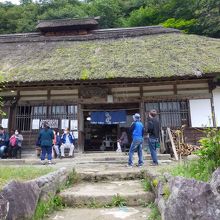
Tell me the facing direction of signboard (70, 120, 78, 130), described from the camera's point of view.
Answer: facing the viewer

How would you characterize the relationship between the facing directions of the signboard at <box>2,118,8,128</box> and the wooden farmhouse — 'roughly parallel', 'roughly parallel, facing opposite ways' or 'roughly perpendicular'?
roughly parallel

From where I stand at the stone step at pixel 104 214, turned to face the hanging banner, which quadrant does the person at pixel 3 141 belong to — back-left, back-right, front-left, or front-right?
front-left

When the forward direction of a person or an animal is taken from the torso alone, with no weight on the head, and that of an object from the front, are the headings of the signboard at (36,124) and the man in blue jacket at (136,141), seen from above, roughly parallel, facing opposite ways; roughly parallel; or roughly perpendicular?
roughly parallel, facing opposite ways

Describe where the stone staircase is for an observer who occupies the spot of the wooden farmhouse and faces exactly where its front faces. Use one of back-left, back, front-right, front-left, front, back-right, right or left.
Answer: front

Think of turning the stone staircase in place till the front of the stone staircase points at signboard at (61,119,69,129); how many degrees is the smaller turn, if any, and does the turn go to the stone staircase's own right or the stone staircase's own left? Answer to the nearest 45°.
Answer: approximately 180°

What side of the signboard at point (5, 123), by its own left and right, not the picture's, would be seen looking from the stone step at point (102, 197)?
front

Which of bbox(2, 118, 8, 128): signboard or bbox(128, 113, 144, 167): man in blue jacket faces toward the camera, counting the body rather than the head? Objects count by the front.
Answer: the signboard

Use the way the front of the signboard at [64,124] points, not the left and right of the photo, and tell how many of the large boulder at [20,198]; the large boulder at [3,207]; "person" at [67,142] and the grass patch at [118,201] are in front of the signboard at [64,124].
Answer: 4

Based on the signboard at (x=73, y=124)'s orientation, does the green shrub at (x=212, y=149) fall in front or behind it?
in front

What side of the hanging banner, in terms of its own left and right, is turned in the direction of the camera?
front

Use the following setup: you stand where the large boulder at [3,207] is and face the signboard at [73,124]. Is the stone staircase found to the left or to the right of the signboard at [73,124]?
right

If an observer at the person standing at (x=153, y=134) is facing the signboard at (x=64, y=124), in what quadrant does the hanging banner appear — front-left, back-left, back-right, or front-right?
front-right

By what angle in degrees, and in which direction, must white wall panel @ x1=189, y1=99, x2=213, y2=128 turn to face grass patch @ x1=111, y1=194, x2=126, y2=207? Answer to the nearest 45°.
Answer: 0° — it already faces it

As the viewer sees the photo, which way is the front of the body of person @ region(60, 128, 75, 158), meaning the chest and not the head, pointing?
toward the camera

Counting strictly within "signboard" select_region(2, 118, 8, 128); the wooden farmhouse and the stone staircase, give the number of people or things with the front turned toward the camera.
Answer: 3

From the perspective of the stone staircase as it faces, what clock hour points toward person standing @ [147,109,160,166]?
The person standing is roughly at 7 o'clock from the stone staircase.

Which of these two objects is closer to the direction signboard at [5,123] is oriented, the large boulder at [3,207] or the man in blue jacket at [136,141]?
the large boulder

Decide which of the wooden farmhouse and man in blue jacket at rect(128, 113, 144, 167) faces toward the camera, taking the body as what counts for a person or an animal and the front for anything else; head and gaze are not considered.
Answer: the wooden farmhouse

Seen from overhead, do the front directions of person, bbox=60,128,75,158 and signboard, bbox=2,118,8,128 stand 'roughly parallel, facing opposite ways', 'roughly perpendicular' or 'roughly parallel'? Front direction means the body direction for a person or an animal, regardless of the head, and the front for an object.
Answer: roughly parallel

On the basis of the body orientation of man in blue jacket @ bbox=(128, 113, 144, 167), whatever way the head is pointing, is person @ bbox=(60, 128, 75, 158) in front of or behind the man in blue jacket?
in front

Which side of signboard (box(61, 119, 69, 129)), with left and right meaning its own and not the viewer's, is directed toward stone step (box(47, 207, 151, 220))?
front

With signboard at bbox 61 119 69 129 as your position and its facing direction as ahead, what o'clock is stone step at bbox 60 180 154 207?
The stone step is roughly at 12 o'clock from the signboard.

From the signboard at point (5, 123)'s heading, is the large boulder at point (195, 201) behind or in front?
in front
